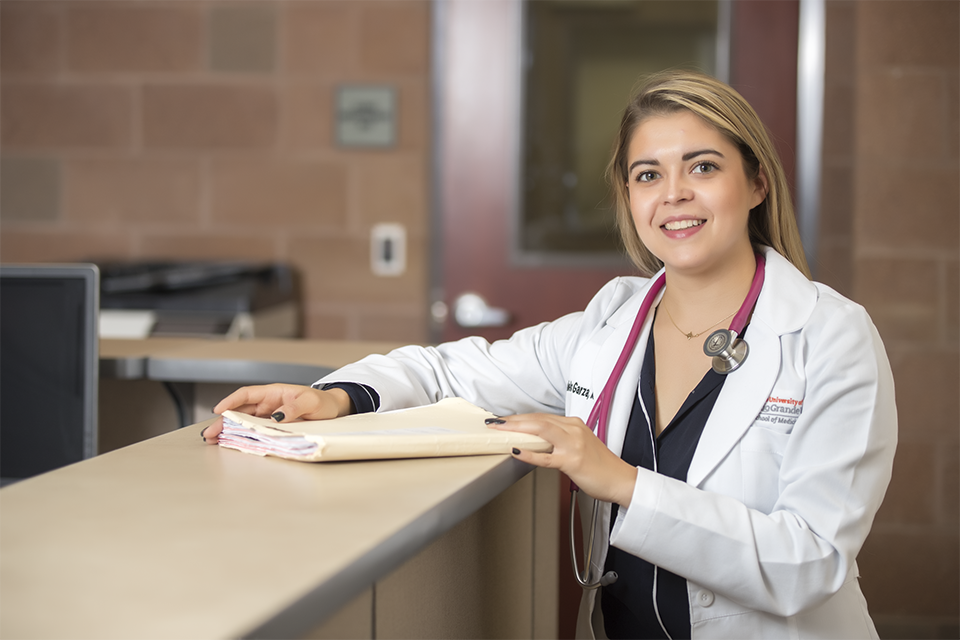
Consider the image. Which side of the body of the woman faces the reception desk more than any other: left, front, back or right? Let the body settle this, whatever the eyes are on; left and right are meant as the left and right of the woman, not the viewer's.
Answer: front

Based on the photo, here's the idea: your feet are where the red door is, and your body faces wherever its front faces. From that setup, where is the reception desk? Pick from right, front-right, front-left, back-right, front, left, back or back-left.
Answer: front

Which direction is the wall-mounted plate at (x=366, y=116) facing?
toward the camera

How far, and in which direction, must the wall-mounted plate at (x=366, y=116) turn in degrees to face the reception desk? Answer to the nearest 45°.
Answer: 0° — it already faces it

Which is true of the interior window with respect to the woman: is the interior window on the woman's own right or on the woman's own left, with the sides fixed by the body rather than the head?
on the woman's own right

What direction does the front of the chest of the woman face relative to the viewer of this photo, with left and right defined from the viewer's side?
facing the viewer and to the left of the viewer

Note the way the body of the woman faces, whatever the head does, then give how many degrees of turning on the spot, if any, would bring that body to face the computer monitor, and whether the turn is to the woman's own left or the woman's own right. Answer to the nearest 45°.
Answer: approximately 45° to the woman's own right
